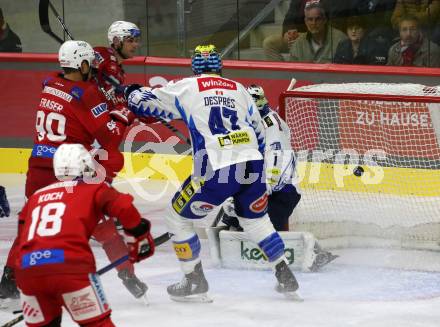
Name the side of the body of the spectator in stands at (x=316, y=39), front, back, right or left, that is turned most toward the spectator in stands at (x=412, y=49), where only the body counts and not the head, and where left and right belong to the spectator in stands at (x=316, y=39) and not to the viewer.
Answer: left

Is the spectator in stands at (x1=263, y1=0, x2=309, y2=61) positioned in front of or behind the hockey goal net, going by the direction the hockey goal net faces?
behind

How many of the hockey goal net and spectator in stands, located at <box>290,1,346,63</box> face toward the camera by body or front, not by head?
2

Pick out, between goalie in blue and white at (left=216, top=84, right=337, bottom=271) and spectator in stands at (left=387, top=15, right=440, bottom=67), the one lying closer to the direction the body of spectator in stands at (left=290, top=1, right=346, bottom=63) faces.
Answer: the goalie in blue and white

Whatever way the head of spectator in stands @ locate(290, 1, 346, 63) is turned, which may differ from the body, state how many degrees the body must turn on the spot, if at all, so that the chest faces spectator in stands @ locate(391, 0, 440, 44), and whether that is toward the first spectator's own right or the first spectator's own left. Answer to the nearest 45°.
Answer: approximately 90° to the first spectator's own left

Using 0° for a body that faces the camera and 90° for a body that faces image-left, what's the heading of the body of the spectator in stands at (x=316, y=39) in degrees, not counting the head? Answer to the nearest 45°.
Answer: approximately 0°

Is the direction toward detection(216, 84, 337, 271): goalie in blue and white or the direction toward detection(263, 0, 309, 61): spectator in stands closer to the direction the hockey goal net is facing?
the goalie in blue and white

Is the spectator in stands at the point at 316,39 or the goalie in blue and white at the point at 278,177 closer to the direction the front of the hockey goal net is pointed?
the goalie in blue and white

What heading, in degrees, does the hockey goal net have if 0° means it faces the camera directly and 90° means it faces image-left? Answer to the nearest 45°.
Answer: approximately 0°
